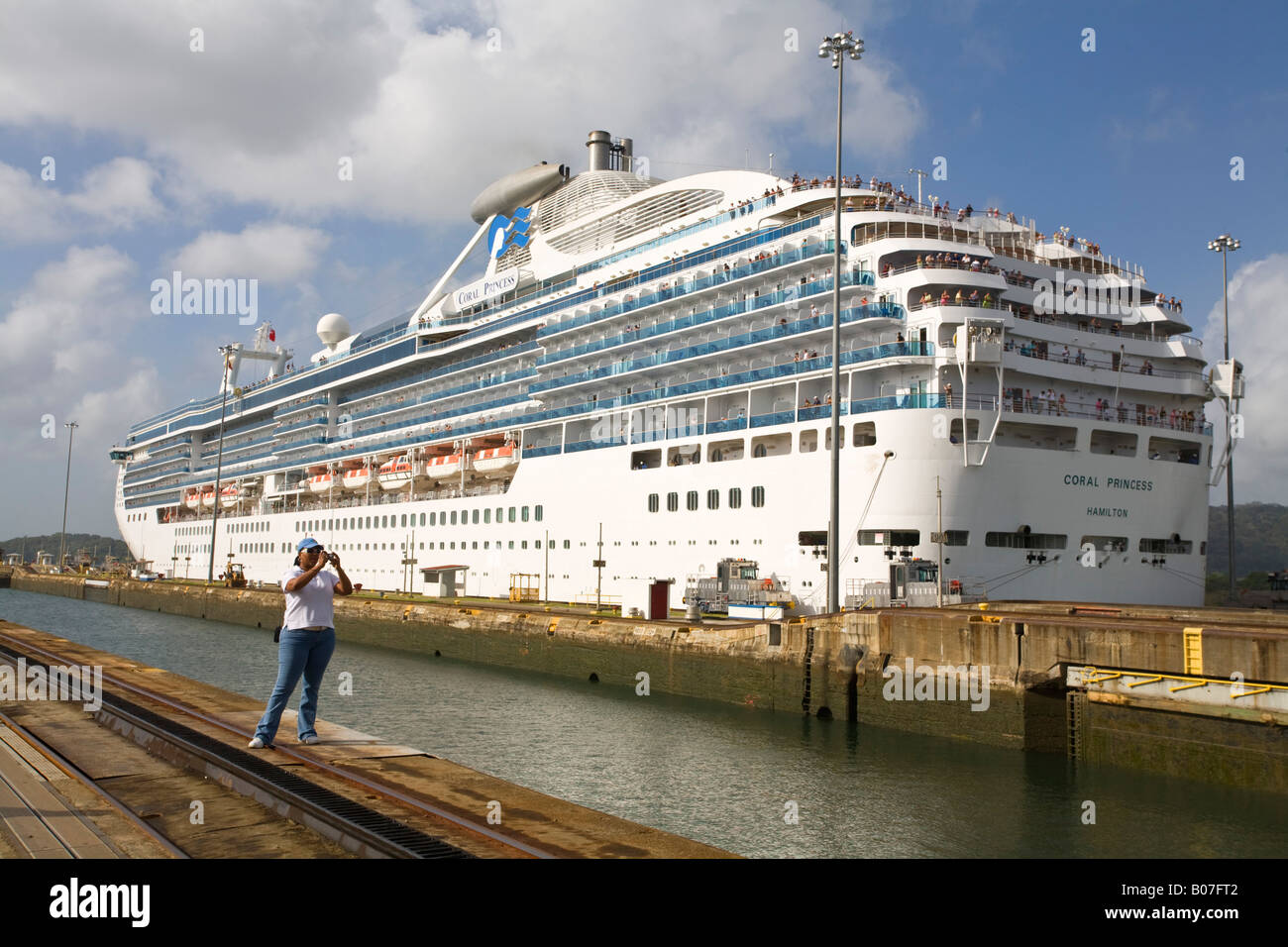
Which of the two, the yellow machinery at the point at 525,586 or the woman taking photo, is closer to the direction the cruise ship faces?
the yellow machinery

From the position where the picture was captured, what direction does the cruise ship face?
facing away from the viewer and to the left of the viewer

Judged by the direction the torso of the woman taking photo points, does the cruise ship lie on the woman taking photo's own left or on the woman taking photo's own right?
on the woman taking photo's own left

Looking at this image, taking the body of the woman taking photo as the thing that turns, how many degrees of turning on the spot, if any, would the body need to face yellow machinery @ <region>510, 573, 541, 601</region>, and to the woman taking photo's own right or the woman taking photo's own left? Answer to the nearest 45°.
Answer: approximately 135° to the woman taking photo's own left

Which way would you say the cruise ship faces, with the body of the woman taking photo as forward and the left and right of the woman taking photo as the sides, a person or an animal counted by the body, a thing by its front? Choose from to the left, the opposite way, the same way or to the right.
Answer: the opposite way

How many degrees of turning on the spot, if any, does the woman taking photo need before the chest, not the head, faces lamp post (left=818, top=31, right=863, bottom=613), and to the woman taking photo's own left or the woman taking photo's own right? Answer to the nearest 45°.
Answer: approximately 90° to the woman taking photo's own left

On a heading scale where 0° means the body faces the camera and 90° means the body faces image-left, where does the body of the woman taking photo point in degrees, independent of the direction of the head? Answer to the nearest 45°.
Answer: approximately 315°
